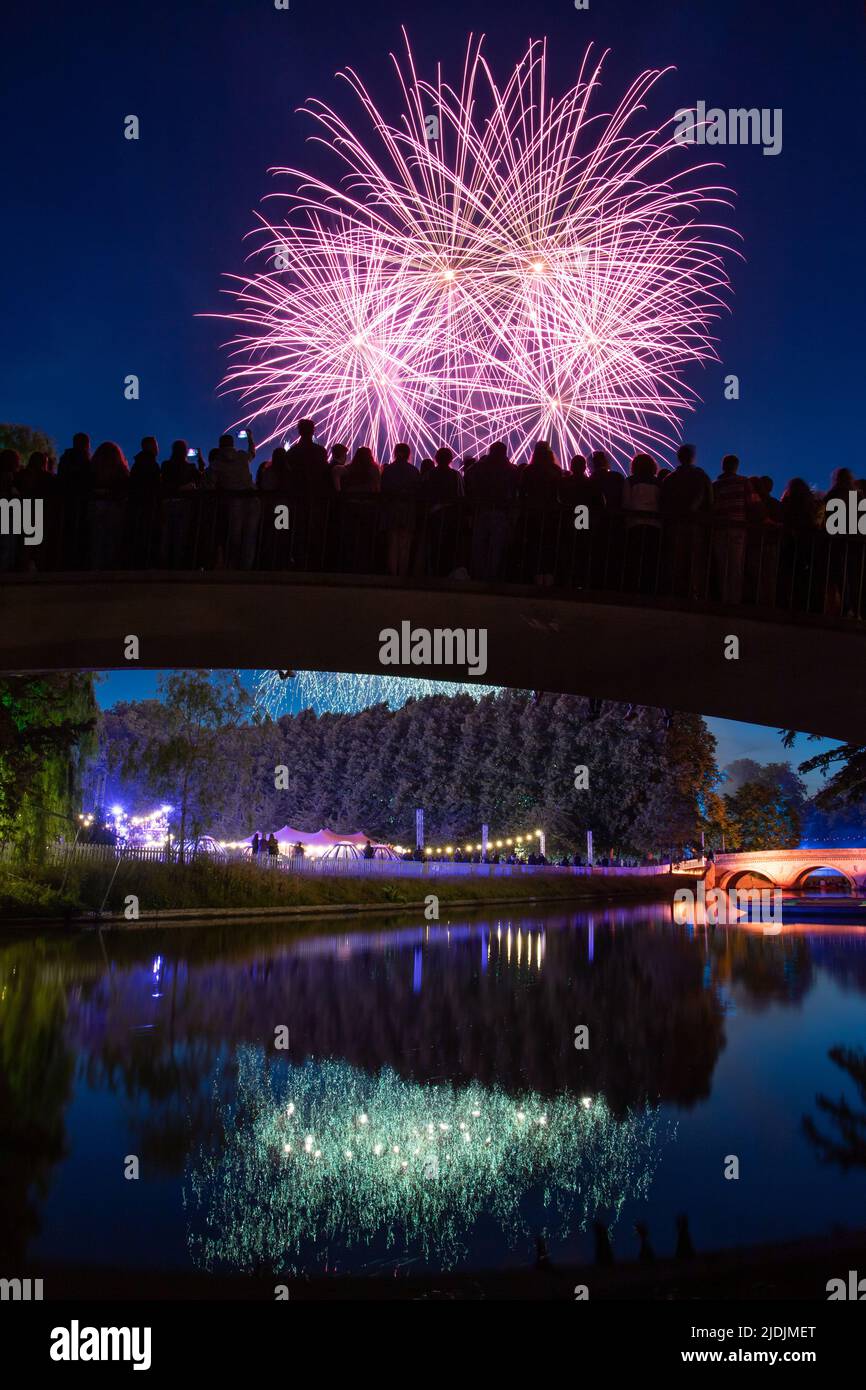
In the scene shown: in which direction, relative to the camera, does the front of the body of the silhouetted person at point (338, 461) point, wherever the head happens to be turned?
away from the camera

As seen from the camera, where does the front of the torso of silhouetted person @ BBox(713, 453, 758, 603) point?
away from the camera

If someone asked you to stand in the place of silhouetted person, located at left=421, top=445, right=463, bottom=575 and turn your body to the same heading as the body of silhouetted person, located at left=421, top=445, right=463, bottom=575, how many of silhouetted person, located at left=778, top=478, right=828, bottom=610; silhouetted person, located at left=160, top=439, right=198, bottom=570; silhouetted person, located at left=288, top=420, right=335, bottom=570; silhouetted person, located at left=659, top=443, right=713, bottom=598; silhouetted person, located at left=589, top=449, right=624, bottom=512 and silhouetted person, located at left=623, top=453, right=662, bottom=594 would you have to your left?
2

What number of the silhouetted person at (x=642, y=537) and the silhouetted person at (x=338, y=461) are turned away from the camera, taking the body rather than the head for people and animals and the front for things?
2

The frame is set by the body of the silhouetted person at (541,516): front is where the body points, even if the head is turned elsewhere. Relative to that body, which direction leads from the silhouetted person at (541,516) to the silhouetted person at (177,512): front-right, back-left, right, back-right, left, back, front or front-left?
left

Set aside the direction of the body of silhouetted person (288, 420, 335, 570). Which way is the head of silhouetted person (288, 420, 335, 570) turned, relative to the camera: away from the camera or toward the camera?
away from the camera

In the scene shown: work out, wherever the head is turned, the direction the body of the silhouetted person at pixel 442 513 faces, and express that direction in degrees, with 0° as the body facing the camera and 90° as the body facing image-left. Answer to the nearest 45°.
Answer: approximately 180°

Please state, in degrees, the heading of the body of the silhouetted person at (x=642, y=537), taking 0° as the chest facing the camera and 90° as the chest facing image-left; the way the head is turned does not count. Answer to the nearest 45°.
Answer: approximately 180°

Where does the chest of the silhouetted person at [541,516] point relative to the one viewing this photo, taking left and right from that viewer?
facing away from the viewer

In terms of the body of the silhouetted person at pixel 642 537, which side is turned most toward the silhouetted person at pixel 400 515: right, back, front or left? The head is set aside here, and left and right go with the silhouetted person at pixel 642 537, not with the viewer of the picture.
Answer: left

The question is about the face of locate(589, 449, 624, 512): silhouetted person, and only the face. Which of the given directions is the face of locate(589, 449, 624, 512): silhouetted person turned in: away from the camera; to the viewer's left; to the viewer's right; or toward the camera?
away from the camera

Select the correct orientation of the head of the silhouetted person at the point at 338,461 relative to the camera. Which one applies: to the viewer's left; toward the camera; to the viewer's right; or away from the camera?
away from the camera

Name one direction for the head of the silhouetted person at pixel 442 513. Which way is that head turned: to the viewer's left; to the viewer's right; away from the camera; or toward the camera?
away from the camera
